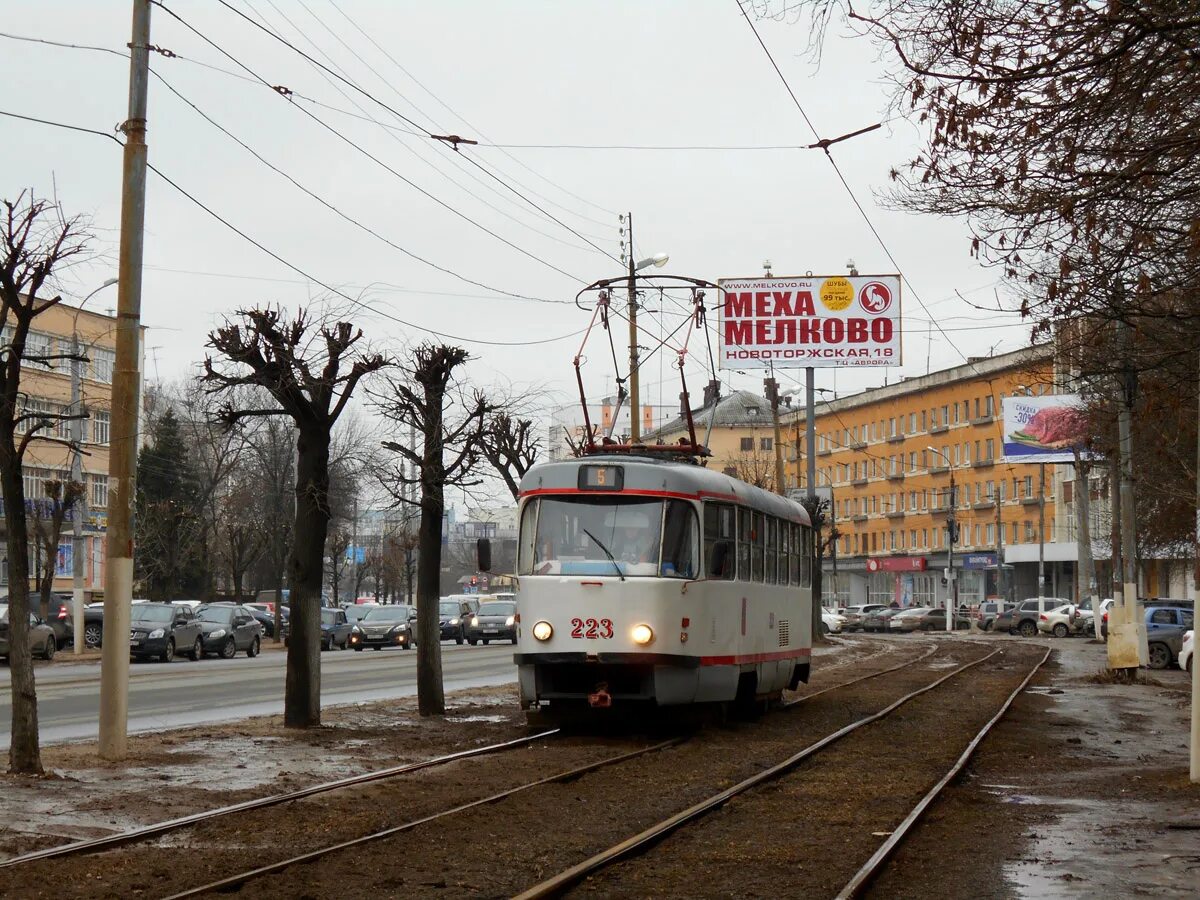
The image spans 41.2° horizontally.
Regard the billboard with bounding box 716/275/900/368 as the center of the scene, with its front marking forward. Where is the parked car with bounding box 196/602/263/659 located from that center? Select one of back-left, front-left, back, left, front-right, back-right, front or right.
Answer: right

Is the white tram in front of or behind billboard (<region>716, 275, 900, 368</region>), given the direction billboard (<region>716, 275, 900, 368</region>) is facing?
in front

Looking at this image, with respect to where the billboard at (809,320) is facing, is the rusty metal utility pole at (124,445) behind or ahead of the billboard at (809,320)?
ahead

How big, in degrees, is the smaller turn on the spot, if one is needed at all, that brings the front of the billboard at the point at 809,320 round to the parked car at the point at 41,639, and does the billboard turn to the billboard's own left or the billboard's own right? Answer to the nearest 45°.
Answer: approximately 45° to the billboard's own right

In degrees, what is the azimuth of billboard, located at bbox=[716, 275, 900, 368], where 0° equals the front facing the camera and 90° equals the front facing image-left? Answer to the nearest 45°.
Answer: approximately 0°

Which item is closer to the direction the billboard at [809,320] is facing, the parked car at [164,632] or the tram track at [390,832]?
the tram track

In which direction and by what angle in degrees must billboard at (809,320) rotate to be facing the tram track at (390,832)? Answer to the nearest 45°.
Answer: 0° — it already faces it

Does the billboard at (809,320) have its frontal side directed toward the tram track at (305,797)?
yes
